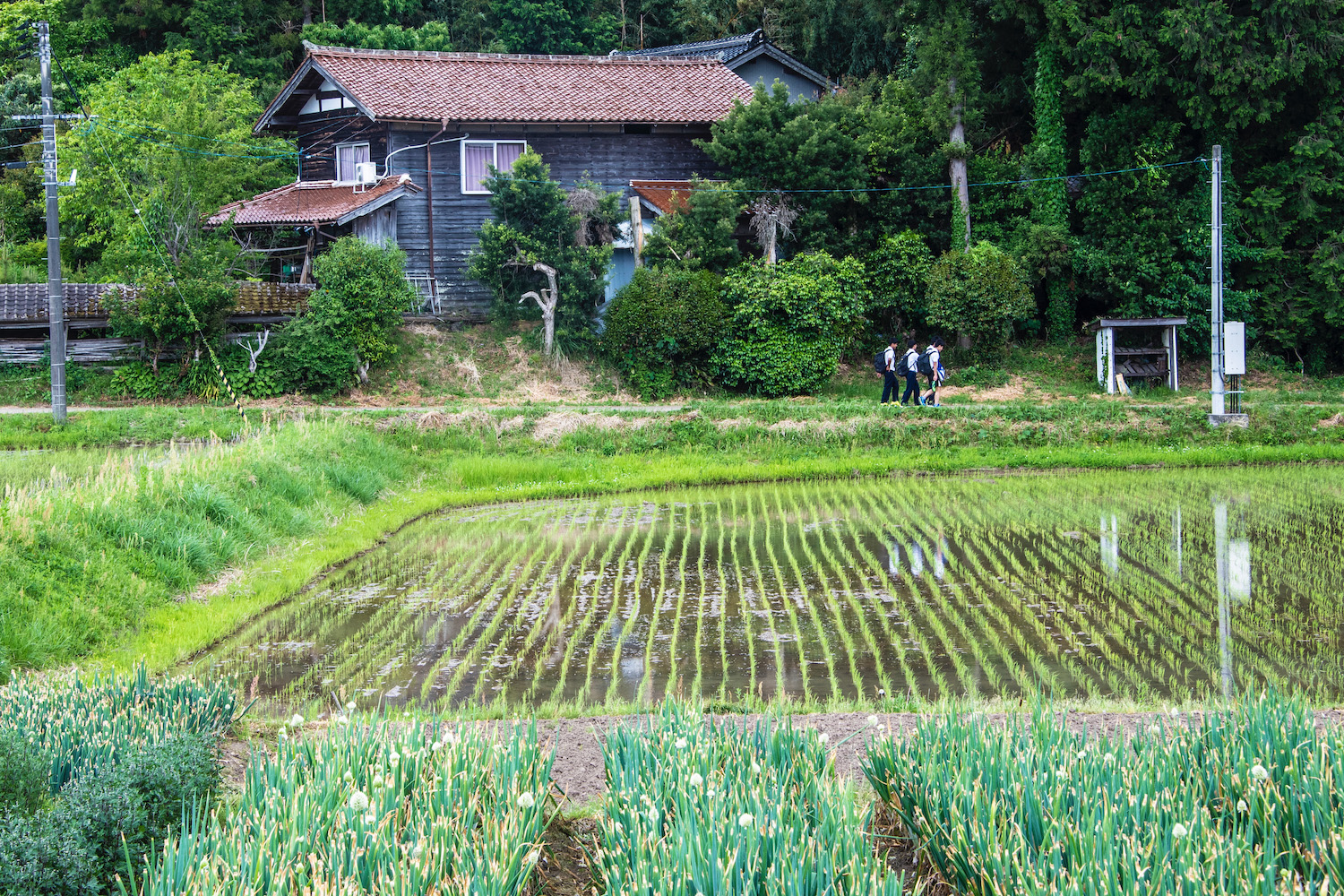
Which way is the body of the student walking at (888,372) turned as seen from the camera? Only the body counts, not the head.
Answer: to the viewer's right

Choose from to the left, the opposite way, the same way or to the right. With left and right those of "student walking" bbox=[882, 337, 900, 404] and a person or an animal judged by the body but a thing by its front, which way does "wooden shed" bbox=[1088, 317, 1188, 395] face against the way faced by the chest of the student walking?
to the right

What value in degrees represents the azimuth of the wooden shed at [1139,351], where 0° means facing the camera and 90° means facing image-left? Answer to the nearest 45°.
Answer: approximately 0°

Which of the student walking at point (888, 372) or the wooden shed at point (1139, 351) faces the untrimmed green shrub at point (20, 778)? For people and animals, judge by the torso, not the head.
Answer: the wooden shed

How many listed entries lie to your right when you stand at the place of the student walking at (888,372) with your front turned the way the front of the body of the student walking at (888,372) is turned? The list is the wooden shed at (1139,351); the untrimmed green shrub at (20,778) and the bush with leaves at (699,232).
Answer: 1

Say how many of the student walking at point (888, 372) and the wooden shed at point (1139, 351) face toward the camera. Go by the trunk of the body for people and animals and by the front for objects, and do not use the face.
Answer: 1

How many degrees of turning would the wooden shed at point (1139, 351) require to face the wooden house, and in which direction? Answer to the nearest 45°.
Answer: approximately 90° to its right

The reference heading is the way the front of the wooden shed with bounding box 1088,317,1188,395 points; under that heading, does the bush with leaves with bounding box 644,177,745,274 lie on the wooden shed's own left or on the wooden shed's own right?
on the wooden shed's own right

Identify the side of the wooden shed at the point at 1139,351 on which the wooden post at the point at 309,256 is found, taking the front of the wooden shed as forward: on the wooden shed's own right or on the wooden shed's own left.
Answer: on the wooden shed's own right

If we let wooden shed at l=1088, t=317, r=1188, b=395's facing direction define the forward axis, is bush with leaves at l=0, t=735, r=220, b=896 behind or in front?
in front

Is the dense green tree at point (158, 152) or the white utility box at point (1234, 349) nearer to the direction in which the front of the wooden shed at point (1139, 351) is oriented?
the white utility box

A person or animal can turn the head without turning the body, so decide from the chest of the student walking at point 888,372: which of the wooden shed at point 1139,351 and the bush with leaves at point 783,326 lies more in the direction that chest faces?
the wooden shed

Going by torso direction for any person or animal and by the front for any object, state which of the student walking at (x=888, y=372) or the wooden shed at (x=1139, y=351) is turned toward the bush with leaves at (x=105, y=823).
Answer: the wooden shed

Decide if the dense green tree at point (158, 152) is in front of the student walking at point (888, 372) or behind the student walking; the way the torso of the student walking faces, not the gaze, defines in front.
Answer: behind
